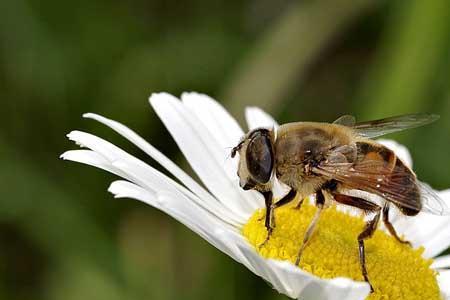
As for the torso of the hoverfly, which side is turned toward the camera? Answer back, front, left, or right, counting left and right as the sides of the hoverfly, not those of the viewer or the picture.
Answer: left
